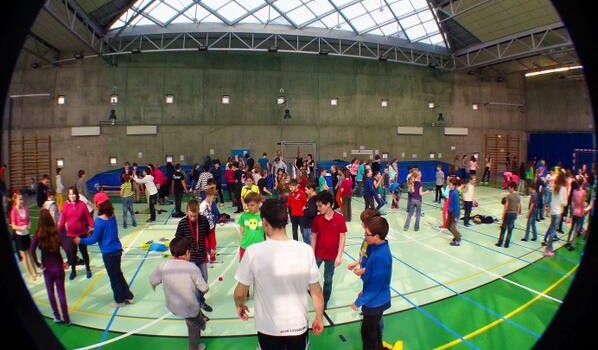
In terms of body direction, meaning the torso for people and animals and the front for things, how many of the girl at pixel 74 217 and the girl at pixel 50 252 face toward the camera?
1

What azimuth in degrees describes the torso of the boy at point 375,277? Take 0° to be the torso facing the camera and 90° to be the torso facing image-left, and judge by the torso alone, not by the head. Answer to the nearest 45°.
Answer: approximately 90°

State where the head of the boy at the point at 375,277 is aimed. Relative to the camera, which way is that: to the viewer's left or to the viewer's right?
to the viewer's left

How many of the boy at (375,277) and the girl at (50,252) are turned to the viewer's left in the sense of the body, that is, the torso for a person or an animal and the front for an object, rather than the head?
1

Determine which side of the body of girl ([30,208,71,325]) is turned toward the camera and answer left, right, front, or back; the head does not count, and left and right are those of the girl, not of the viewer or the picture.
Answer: back
